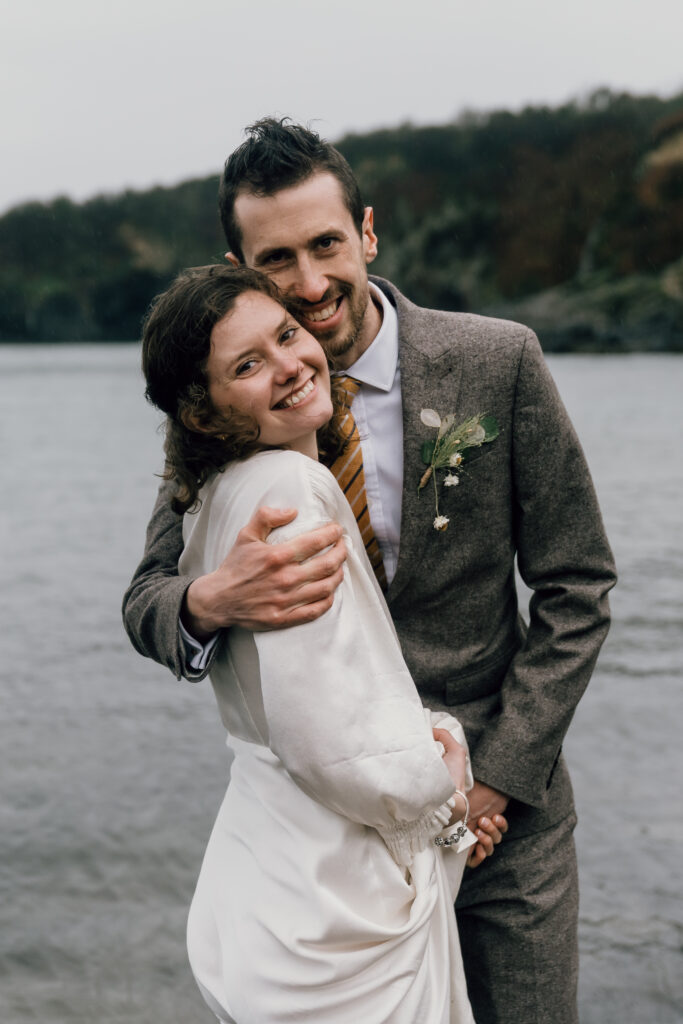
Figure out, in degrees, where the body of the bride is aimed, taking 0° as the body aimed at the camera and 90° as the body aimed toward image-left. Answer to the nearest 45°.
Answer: approximately 270°

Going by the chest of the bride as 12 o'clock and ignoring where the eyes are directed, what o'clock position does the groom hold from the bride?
The groom is roughly at 10 o'clock from the bride.
